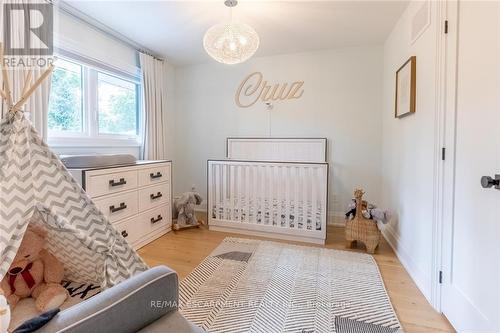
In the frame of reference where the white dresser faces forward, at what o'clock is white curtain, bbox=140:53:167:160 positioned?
The white curtain is roughly at 8 o'clock from the white dresser.

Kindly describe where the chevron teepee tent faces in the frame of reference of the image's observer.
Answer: facing the viewer and to the right of the viewer

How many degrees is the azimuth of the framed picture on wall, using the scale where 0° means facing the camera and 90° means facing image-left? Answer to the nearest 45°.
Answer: approximately 45°

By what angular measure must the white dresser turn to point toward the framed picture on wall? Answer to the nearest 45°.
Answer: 0° — it already faces it

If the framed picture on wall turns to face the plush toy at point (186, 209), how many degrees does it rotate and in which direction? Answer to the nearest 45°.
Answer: approximately 45° to its right

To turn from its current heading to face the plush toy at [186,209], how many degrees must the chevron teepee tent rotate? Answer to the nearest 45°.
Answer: approximately 90° to its left

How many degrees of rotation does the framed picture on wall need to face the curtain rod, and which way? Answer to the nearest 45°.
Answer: approximately 45° to its right

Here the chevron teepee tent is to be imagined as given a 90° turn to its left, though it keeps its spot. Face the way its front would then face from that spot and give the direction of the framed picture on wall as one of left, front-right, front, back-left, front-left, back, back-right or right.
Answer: front-right

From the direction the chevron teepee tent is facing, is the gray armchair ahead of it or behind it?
ahead

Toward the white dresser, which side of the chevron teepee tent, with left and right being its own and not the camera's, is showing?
left

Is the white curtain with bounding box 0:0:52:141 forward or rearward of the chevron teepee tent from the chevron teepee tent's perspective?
rearward
